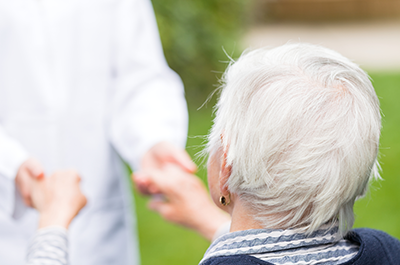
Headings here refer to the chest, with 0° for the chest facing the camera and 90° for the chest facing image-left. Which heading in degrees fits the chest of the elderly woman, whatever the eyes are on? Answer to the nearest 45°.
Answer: approximately 135°

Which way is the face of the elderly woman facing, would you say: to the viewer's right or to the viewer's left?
to the viewer's left
